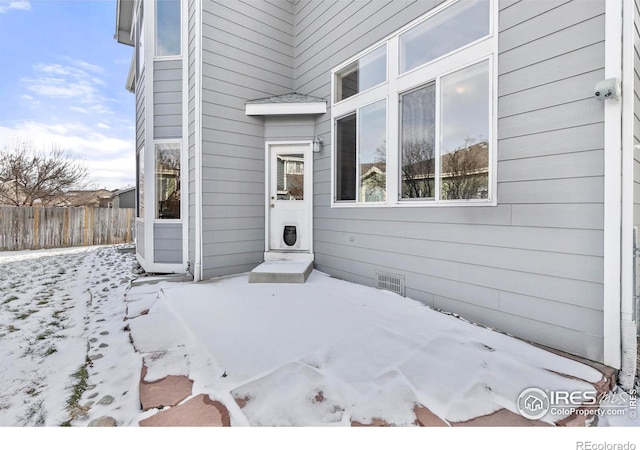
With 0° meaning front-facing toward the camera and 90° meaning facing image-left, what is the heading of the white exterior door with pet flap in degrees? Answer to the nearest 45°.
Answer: approximately 0°

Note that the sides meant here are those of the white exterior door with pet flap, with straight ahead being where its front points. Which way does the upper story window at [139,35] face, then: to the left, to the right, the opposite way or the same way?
to the right

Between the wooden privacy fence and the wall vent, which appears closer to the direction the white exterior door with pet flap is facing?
the wall vent

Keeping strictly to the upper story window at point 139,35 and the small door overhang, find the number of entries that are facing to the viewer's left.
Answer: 1

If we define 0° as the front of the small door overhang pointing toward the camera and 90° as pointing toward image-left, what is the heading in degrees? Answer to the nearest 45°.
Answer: approximately 0°

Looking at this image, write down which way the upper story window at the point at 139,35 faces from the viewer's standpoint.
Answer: facing to the left of the viewer

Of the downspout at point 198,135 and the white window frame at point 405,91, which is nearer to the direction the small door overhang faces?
the white window frame

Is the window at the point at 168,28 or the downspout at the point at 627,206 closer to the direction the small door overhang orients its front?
the downspout

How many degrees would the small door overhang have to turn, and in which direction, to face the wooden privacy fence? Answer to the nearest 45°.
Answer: approximately 135° to its right

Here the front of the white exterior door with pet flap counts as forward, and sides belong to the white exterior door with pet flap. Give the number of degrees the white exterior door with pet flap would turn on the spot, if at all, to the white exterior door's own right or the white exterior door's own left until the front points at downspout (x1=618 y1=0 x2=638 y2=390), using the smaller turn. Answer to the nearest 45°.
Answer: approximately 45° to the white exterior door's own left

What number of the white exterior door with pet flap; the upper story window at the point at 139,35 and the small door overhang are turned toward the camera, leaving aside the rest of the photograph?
2

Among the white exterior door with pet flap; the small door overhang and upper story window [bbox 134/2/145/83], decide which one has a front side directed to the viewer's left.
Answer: the upper story window
